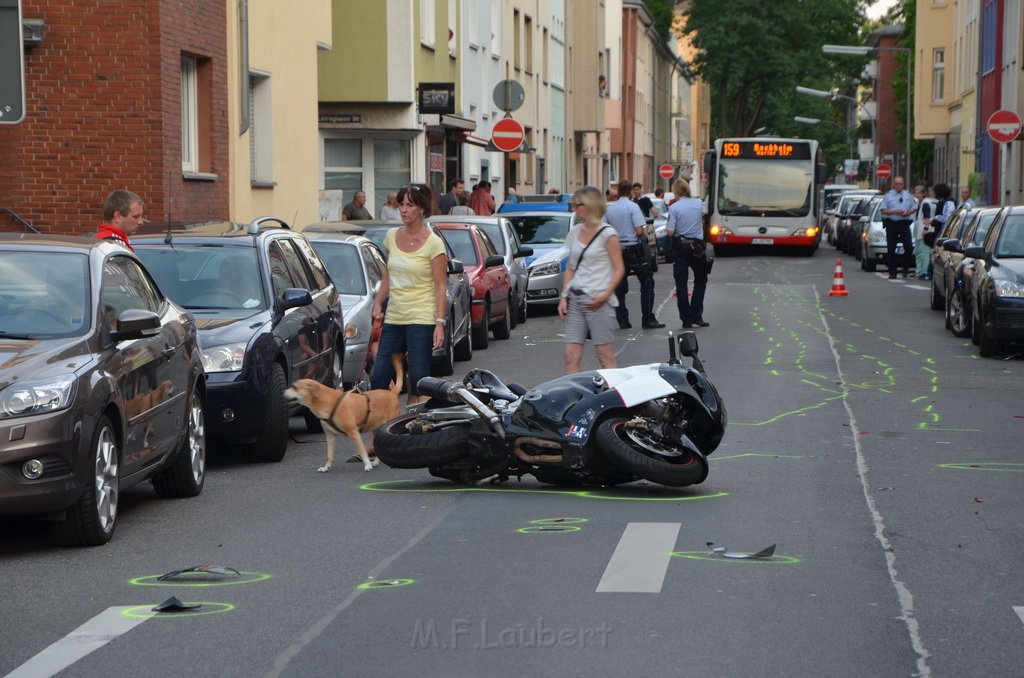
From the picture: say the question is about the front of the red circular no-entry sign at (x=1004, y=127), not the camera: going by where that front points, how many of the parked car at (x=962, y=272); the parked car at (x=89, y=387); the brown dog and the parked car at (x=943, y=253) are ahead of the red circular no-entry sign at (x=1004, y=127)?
4

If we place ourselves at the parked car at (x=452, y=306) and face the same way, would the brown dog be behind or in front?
in front

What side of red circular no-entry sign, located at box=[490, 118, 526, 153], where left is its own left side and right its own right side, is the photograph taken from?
front

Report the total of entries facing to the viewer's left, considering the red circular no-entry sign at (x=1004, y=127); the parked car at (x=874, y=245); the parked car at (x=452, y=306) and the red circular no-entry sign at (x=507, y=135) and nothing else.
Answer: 0

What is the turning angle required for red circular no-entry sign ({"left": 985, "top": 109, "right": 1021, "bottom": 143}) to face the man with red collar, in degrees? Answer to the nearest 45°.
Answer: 0° — it already faces them

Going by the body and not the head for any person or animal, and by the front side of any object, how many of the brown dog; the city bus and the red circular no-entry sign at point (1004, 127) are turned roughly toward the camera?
2

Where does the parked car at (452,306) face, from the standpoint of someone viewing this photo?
facing the viewer

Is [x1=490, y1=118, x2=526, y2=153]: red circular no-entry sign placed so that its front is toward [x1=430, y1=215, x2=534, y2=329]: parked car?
yes

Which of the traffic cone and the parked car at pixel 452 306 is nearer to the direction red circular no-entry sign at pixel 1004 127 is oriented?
the parked car

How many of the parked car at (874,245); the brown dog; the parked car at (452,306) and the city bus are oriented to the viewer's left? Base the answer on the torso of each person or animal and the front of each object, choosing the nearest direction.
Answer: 1

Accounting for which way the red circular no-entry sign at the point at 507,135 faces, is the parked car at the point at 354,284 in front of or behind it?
in front

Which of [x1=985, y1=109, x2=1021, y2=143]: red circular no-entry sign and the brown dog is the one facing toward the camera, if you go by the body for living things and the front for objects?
the red circular no-entry sign

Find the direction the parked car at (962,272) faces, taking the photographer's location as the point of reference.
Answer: facing the viewer and to the right of the viewer

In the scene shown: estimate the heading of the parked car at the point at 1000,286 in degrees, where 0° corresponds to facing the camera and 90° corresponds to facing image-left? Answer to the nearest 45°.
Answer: approximately 0°

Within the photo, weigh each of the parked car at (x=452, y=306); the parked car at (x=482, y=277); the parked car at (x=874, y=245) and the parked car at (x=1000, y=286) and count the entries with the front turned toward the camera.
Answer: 4
